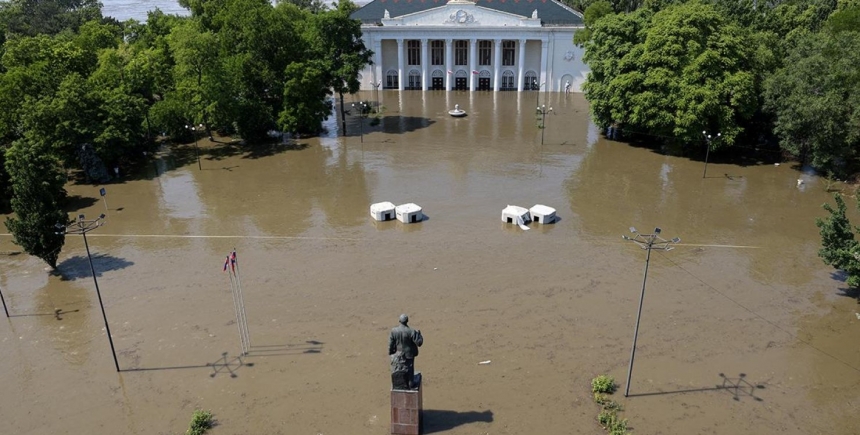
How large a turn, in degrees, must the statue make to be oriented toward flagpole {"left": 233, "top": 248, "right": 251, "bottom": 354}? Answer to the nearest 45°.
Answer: approximately 45° to its left

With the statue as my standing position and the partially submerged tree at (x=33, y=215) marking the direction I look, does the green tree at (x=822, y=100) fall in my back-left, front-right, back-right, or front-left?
back-right

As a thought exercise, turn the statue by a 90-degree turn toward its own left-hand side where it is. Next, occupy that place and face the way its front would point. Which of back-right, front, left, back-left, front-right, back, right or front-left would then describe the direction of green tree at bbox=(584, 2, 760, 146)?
back-right

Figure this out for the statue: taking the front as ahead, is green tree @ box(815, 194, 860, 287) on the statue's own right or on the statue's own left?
on the statue's own right

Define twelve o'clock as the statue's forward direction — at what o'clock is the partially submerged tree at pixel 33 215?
The partially submerged tree is roughly at 10 o'clock from the statue.

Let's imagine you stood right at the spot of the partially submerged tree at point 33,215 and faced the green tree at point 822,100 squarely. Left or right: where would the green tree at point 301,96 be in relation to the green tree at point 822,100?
left

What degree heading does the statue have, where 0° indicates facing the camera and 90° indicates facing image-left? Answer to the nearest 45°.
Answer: approximately 180°

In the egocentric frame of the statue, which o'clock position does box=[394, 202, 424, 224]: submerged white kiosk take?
The submerged white kiosk is roughly at 12 o'clock from the statue.

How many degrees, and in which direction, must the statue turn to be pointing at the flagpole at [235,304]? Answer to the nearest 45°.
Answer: approximately 45° to its left

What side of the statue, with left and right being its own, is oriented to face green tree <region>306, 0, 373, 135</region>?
front
